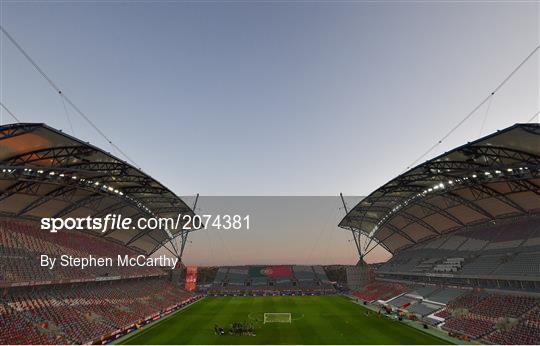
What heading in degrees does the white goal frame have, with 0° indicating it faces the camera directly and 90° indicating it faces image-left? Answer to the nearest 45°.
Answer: approximately 0°
